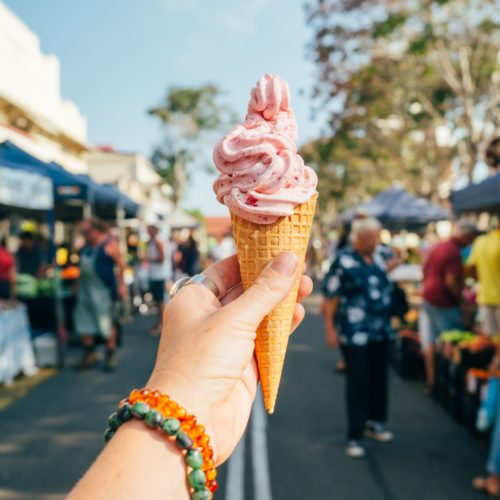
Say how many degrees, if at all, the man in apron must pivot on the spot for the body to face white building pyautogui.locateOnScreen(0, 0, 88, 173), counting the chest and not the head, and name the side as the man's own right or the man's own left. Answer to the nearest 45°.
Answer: approximately 135° to the man's own right

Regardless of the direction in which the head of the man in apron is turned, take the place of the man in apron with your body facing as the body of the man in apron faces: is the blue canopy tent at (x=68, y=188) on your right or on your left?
on your right

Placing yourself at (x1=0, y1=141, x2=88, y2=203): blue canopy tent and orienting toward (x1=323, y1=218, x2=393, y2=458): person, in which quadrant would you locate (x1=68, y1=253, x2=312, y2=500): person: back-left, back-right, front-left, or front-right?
front-right

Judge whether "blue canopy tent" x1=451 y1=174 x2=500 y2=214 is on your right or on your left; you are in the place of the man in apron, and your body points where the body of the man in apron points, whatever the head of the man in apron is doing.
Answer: on your left

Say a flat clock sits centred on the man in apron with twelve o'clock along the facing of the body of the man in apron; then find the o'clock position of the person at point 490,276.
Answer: The person is roughly at 9 o'clock from the man in apron.

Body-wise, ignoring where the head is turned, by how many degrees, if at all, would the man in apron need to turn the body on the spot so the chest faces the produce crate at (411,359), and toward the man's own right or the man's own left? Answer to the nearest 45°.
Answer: approximately 90° to the man's own left

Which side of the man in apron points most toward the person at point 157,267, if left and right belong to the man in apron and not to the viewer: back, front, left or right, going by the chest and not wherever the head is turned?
back

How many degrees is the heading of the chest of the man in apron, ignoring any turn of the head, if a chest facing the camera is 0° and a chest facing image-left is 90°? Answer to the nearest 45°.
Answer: approximately 45°

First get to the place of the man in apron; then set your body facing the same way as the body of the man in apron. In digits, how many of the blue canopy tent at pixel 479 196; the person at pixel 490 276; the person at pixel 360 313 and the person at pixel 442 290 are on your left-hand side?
4

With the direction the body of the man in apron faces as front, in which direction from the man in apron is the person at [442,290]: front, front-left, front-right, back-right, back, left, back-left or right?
left

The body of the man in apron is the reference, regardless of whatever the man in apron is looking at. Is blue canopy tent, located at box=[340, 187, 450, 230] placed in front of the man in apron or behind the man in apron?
behind

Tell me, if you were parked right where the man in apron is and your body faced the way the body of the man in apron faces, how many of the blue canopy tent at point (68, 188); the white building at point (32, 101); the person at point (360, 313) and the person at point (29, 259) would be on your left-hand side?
1

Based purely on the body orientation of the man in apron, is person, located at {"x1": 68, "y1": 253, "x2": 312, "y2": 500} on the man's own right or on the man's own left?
on the man's own left
